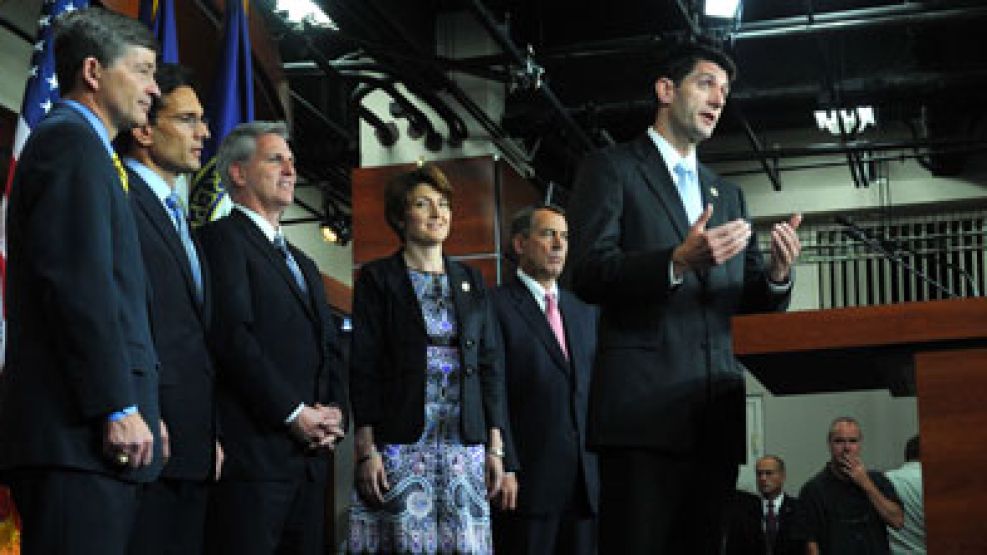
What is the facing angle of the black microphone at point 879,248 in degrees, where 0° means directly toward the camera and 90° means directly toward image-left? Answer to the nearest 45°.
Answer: approximately 90°

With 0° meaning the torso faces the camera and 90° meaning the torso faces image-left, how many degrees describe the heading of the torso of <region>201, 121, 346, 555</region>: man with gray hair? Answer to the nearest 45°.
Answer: approximately 315°

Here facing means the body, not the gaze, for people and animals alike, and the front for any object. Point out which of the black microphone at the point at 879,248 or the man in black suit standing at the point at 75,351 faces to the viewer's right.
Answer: the man in black suit standing

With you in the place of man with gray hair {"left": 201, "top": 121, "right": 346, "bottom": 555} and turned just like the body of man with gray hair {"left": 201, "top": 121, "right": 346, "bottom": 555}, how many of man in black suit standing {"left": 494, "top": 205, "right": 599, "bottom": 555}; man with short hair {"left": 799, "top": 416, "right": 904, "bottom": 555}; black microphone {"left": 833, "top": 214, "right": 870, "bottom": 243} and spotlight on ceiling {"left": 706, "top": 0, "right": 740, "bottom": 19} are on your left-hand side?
4

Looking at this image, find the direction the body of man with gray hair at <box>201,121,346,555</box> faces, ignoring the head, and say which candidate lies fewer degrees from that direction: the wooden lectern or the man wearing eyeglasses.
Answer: the wooden lectern

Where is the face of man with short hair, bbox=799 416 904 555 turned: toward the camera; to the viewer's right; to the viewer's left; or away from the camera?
toward the camera

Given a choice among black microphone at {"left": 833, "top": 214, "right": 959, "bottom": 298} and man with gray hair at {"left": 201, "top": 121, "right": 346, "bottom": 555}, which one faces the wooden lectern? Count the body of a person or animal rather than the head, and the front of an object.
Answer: the man with gray hair

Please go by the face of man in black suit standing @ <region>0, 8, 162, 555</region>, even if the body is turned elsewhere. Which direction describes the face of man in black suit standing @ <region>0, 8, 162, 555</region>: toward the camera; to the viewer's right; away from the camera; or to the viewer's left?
to the viewer's right

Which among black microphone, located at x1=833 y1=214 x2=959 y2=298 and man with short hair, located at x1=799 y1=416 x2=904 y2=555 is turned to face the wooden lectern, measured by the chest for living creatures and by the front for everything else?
the man with short hair

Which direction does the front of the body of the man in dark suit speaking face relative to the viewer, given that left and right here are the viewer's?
facing the viewer and to the right of the viewer

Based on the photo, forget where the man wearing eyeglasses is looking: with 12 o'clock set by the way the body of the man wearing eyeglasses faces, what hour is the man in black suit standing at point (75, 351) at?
The man in black suit standing is roughly at 2 o'clock from the man wearing eyeglasses.

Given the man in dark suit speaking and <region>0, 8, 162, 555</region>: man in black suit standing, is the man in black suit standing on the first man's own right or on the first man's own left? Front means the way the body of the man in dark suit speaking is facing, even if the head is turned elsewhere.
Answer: on the first man's own right

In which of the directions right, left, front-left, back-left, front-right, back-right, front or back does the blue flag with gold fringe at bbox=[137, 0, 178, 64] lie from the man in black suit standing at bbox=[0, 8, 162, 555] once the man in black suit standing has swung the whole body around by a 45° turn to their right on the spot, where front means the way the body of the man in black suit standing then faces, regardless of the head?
back-left

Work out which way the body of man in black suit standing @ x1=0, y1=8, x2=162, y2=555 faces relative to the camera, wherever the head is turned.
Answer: to the viewer's right

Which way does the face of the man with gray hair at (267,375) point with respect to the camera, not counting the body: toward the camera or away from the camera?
toward the camera

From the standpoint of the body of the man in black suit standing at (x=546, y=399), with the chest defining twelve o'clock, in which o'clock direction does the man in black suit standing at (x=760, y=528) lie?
the man in black suit standing at (x=760, y=528) is roughly at 8 o'clock from the man in black suit standing at (x=546, y=399).

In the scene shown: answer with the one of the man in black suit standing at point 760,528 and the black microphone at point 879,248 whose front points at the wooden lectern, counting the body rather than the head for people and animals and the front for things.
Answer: the man in black suit standing

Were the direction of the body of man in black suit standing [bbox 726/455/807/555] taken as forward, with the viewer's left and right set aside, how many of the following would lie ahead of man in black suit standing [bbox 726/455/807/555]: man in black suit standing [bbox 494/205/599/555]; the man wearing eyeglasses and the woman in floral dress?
3

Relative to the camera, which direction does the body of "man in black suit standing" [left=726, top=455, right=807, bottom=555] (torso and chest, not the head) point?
toward the camera
